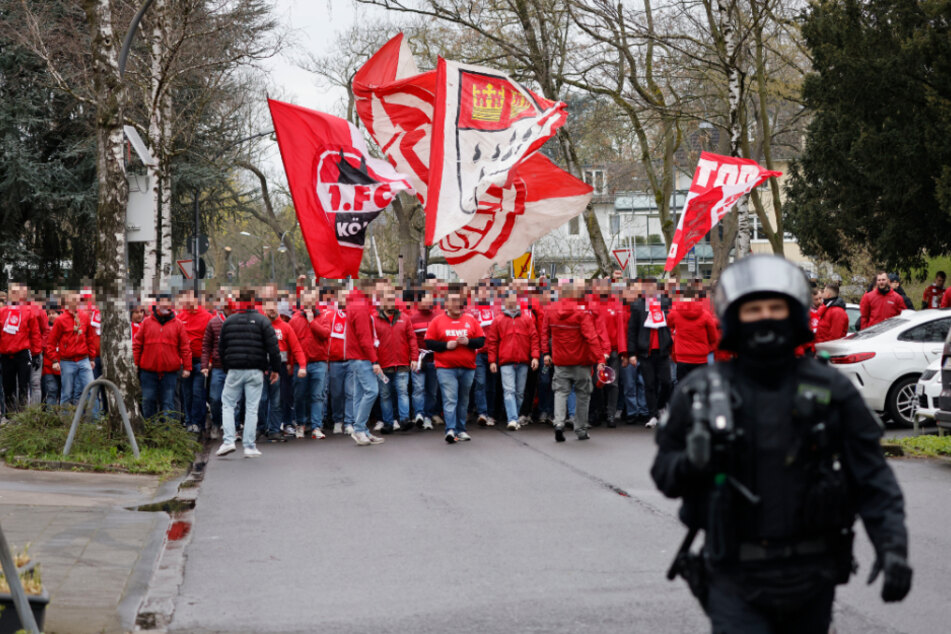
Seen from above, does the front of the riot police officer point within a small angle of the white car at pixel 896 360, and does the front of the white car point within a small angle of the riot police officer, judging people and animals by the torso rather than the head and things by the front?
no

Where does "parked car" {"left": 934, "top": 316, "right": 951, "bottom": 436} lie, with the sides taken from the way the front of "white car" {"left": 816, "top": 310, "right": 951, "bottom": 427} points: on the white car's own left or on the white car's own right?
on the white car's own right

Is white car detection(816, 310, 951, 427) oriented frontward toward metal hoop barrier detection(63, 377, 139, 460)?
no

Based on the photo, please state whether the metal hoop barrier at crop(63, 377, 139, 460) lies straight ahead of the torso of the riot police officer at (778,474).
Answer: no

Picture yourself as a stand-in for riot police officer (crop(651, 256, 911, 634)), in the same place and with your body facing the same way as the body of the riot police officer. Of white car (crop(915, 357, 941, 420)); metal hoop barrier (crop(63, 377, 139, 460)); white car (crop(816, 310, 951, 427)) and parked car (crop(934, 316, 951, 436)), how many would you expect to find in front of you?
0

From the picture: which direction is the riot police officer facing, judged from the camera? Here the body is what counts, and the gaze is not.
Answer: toward the camera

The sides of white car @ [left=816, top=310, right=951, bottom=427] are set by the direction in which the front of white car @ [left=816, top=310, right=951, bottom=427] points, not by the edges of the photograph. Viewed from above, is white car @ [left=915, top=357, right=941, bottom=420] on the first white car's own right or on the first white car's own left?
on the first white car's own right

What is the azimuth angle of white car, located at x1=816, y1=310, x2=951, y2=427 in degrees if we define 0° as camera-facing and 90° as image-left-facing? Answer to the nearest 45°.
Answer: approximately 225°

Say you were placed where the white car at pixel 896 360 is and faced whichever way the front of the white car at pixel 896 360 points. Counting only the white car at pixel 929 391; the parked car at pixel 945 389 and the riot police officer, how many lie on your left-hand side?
0

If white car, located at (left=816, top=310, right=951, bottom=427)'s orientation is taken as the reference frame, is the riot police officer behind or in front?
behind

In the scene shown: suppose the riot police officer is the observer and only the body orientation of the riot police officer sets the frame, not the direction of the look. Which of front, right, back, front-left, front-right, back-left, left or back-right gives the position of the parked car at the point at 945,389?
back

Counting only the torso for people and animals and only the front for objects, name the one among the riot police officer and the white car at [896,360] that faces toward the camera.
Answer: the riot police officer

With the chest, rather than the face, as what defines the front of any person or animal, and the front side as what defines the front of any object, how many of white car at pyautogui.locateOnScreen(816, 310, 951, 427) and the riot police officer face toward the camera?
1

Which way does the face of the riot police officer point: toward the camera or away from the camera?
toward the camera

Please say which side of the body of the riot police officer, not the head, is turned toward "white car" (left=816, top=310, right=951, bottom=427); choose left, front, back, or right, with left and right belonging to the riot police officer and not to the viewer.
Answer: back
